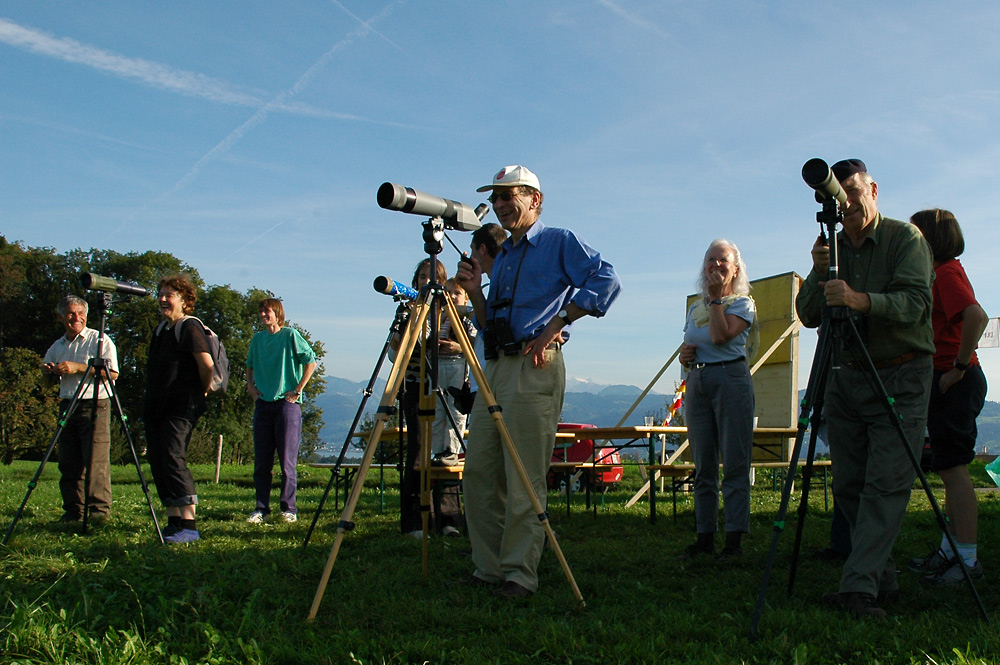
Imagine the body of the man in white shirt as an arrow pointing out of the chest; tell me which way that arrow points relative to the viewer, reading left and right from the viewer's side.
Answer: facing the viewer

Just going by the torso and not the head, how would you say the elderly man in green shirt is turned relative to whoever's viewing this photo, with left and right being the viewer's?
facing the viewer and to the left of the viewer

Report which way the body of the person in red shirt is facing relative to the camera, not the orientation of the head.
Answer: to the viewer's left

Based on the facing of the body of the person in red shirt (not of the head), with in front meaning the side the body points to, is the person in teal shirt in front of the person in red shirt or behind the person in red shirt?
in front

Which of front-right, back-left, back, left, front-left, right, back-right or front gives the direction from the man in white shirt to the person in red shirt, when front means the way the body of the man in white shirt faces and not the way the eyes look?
front-left

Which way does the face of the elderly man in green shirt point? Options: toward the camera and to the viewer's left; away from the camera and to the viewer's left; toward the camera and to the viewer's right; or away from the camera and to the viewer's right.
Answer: toward the camera and to the viewer's left

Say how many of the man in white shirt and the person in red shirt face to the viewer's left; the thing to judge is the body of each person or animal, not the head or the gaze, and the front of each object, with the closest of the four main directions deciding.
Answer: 1

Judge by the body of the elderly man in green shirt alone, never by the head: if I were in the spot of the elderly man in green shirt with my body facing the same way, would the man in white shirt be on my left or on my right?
on my right

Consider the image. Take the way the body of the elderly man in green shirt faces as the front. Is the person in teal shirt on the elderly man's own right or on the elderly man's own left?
on the elderly man's own right
